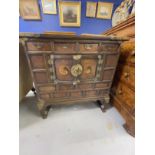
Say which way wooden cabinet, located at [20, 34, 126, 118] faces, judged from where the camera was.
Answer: facing the viewer

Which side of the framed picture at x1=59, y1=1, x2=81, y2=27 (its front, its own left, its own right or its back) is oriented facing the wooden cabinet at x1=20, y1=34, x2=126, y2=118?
front

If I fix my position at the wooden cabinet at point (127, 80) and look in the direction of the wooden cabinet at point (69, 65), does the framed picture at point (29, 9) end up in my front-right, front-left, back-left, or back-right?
front-right

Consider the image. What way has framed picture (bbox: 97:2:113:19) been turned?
toward the camera

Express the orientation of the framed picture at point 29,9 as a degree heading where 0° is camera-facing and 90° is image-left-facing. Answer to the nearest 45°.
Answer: approximately 0°
